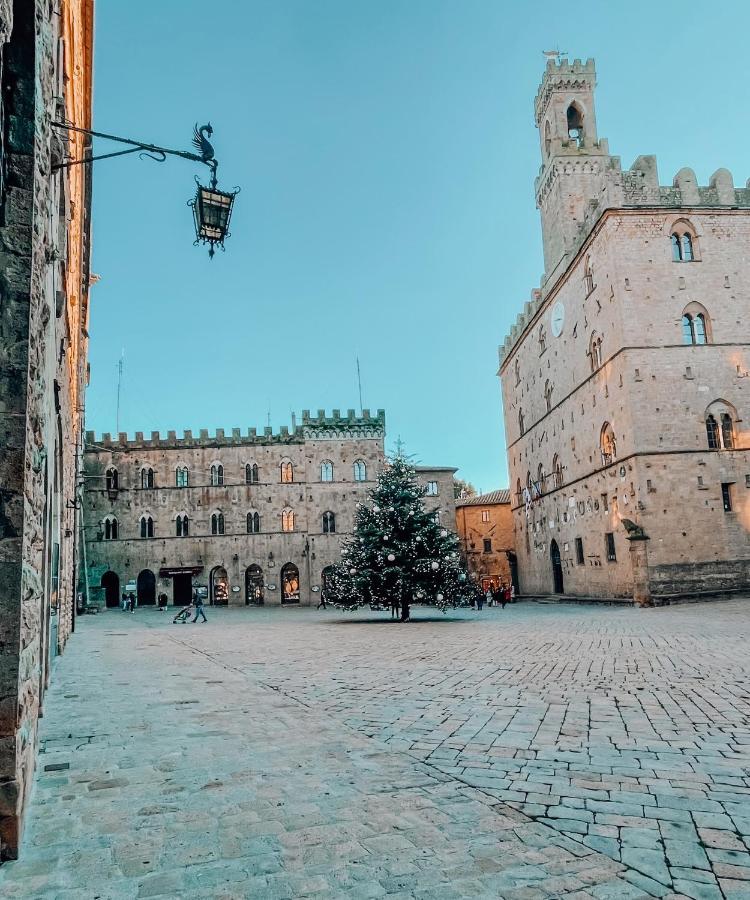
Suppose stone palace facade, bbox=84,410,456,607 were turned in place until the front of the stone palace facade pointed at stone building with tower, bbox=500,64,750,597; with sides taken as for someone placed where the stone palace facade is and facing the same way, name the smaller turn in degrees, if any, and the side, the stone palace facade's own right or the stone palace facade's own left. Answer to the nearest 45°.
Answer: approximately 45° to the stone palace facade's own left

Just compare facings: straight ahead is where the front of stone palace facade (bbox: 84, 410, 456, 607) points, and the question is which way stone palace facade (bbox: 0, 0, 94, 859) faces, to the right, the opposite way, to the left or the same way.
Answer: to the left

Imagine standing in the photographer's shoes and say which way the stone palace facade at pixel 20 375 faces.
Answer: facing to the right of the viewer

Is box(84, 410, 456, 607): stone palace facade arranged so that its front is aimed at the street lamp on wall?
yes

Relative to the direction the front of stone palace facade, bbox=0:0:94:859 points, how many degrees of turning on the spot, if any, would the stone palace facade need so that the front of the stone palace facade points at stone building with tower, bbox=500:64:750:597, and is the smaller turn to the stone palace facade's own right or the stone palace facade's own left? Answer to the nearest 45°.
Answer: approximately 45° to the stone palace facade's own left

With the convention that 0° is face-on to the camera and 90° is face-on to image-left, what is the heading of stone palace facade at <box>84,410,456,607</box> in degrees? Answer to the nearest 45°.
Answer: approximately 0°

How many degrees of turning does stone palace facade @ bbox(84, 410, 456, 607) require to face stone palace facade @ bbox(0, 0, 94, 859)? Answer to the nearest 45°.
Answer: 0° — it already faces it

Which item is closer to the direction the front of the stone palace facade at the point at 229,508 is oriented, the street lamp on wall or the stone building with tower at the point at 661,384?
the street lamp on wall

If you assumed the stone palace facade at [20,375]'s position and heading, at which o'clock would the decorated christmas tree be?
The decorated christmas tree is roughly at 10 o'clock from the stone palace facade.

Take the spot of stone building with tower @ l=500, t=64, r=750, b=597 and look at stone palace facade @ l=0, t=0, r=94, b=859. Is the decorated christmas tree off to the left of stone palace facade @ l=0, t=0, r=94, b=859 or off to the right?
right

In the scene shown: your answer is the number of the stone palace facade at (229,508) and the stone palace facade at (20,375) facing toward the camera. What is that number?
1
